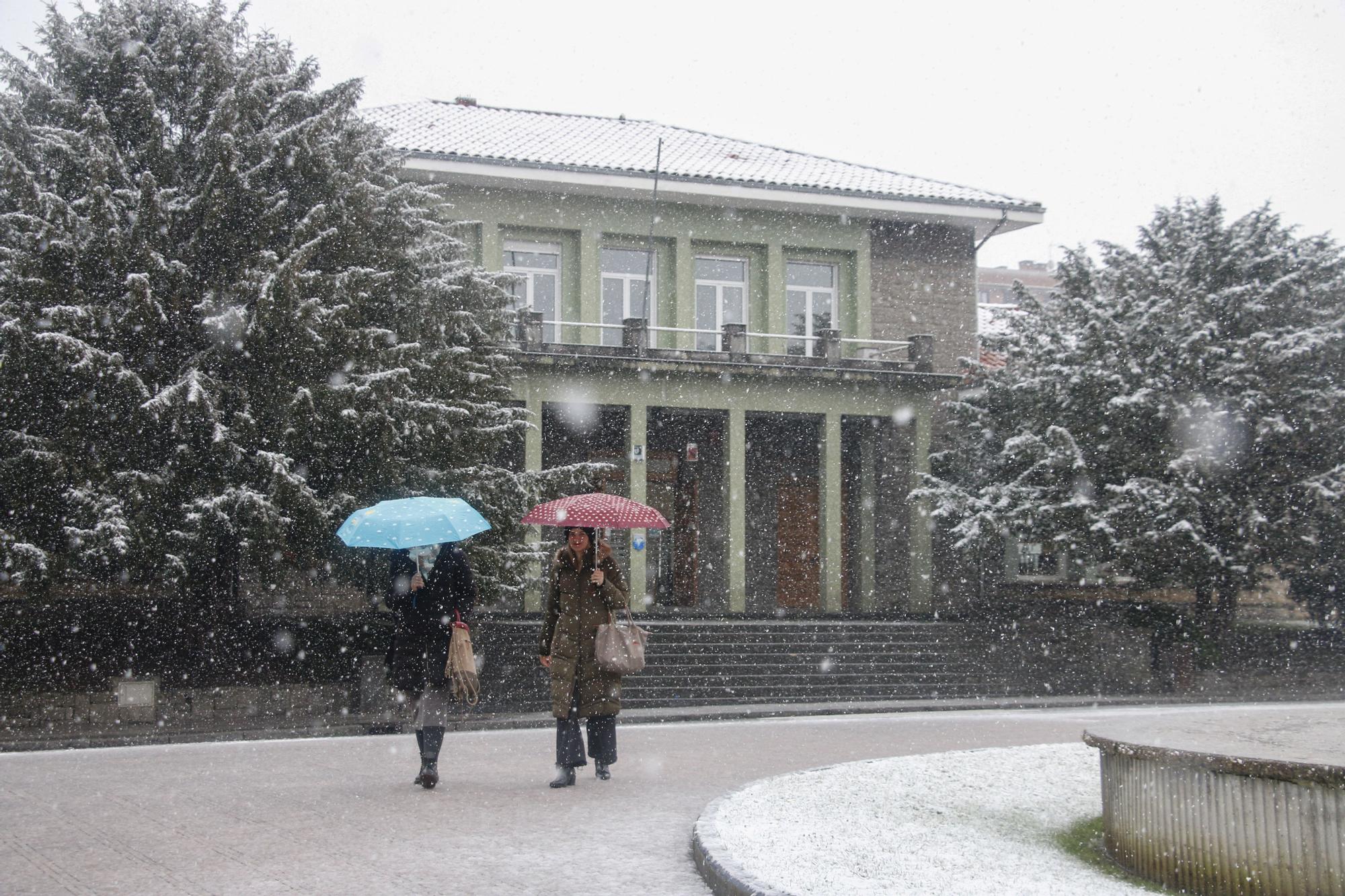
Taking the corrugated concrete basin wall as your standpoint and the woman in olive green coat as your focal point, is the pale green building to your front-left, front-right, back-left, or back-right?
front-right

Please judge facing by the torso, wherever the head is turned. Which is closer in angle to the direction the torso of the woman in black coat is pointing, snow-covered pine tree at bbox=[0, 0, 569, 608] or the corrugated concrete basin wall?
the corrugated concrete basin wall

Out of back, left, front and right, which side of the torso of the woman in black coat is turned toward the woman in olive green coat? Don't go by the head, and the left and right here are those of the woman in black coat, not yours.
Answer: left

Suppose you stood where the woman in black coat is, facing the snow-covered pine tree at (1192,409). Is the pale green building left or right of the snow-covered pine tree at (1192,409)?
left

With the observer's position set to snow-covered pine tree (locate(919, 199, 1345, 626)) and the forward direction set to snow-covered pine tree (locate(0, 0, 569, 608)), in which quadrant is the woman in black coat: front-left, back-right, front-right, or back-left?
front-left

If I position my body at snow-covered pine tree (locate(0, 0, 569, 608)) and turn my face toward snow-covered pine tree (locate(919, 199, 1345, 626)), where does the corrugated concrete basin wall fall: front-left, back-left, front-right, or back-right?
front-right

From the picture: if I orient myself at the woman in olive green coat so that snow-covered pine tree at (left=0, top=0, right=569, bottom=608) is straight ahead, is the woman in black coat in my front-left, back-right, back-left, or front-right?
front-left

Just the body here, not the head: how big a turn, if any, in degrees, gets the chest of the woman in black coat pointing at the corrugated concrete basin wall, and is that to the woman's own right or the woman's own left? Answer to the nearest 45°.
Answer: approximately 45° to the woman's own left

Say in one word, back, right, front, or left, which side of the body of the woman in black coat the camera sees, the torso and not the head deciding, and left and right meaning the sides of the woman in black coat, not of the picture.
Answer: front

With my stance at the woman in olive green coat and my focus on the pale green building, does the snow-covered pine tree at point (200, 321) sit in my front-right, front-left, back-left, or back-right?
front-left

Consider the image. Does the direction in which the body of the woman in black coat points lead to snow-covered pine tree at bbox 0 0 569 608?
no

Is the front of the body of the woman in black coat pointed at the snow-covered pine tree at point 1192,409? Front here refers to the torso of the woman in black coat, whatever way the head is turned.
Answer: no

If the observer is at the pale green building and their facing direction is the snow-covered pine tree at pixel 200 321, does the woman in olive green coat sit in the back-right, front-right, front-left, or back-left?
front-left

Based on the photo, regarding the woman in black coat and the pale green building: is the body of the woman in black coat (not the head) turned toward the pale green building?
no

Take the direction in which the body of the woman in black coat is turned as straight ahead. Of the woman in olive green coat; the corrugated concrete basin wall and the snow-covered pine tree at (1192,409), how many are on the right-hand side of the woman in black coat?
0
